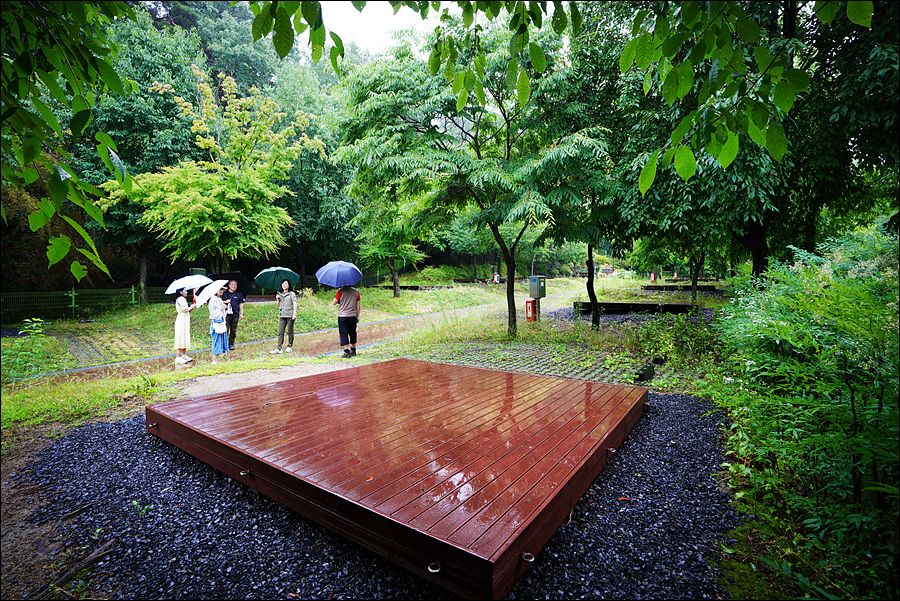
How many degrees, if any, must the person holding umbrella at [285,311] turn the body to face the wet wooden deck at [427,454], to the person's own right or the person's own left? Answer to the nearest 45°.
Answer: approximately 45° to the person's own left

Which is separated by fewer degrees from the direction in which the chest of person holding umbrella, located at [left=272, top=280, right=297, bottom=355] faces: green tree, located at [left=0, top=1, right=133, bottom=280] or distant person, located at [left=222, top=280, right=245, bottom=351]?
the green tree

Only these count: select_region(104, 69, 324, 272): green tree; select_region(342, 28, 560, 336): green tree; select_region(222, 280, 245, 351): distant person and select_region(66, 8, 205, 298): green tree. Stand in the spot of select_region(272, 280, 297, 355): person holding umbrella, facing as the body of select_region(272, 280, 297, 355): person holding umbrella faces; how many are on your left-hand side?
1

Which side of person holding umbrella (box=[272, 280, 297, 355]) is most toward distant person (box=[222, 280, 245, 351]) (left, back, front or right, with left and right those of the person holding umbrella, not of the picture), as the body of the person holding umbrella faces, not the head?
right

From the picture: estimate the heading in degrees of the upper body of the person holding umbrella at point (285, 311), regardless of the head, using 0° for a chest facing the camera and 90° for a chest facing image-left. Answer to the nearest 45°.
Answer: approximately 45°

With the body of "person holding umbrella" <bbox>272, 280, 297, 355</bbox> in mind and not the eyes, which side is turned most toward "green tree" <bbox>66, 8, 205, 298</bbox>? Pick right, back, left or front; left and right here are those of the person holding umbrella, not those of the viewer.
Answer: right
